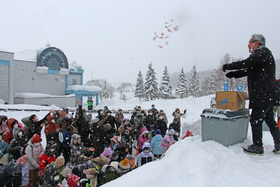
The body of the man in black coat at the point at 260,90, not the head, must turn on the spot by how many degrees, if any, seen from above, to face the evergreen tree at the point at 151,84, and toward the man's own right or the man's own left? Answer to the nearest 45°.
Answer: approximately 45° to the man's own right

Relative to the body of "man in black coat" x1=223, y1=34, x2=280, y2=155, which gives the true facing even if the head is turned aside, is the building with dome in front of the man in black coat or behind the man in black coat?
in front

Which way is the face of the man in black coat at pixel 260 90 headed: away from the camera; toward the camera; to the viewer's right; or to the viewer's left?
to the viewer's left

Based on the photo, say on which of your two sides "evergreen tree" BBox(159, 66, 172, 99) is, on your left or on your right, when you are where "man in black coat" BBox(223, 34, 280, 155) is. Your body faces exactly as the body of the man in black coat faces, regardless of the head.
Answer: on your right

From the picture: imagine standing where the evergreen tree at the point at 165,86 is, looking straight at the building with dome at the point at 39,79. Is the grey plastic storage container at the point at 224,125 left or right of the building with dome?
left

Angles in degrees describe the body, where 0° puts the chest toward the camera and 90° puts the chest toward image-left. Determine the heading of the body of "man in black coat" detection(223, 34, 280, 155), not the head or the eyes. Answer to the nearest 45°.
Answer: approximately 90°

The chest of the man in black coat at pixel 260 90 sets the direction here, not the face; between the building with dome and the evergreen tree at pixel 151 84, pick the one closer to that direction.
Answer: the building with dome

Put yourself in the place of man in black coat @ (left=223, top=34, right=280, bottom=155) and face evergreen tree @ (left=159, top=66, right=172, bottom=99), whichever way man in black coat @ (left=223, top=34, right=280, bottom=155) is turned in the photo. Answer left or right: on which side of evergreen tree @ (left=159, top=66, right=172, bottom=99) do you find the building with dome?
left
